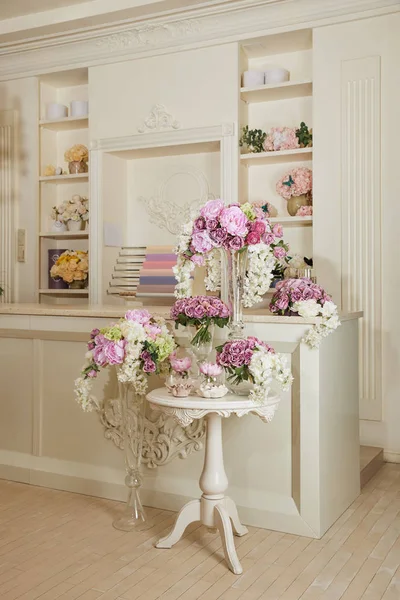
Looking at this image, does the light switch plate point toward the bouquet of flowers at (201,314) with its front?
no

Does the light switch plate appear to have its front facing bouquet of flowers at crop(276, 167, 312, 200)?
no

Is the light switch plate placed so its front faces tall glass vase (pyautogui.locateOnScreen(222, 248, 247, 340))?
no

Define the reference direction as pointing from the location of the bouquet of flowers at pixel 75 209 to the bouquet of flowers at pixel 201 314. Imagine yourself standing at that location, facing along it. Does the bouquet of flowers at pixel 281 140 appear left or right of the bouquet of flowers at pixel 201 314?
left

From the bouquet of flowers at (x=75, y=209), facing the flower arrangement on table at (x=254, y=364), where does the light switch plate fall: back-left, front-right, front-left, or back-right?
back-right

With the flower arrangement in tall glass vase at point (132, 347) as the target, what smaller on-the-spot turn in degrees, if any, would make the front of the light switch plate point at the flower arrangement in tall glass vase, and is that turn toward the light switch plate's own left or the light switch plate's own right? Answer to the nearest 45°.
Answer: approximately 45° to the light switch plate's own left

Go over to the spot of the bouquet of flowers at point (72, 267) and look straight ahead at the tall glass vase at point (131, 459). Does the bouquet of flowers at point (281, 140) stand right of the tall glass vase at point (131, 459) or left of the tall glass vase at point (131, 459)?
left

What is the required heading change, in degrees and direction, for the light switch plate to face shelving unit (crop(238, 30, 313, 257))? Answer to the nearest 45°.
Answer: approximately 90° to its left

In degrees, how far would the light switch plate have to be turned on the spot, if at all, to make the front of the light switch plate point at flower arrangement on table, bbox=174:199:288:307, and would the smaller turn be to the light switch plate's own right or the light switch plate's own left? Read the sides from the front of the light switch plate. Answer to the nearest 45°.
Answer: approximately 45° to the light switch plate's own left

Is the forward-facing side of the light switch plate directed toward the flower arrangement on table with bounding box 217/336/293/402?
no
